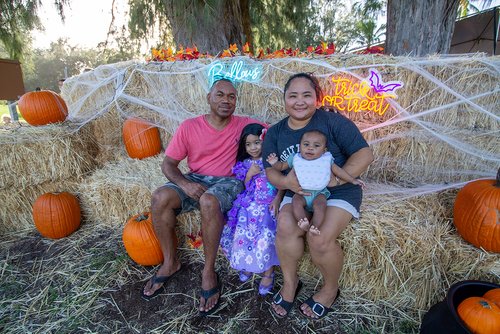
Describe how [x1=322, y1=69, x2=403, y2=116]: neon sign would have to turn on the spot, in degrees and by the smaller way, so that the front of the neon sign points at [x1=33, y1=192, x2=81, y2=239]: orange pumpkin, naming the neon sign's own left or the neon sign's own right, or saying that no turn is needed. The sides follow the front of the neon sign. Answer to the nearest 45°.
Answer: approximately 90° to the neon sign's own right

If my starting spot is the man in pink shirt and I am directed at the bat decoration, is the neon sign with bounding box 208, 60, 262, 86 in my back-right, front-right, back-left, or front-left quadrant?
front-left

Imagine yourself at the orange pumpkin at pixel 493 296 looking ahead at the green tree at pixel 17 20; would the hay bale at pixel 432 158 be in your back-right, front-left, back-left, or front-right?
front-right

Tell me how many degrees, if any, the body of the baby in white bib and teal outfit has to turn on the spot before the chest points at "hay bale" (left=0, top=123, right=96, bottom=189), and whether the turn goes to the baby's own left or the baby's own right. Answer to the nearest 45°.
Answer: approximately 90° to the baby's own right

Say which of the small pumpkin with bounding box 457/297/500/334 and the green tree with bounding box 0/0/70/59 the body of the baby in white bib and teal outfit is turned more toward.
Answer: the small pumpkin

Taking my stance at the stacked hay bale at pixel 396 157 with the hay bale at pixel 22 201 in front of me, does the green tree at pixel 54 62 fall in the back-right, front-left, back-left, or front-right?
front-right

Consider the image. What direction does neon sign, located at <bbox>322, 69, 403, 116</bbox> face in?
toward the camera

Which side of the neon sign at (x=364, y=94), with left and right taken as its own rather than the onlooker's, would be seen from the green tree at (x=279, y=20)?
back

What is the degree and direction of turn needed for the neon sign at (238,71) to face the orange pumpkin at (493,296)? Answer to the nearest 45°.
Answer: approximately 45° to its left

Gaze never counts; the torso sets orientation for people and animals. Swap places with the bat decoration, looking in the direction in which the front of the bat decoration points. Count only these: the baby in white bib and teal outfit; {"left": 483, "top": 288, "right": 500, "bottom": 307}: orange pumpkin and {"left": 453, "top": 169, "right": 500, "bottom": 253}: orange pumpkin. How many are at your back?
0

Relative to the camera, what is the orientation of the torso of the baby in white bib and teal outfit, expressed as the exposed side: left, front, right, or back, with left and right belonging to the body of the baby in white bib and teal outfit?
front

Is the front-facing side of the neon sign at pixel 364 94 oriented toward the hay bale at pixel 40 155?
no

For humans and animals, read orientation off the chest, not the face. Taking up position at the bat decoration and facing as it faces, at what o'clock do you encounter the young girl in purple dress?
The young girl in purple dress is roughly at 1 o'clock from the bat decoration.

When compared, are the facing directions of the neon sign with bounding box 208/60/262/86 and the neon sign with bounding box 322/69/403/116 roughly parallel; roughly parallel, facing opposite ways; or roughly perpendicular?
roughly parallel

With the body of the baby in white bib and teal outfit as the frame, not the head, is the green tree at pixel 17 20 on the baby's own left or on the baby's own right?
on the baby's own right

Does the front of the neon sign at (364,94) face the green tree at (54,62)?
no

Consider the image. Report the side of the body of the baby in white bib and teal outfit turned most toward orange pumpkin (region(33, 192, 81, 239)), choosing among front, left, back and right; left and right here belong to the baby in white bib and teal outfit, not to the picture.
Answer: right

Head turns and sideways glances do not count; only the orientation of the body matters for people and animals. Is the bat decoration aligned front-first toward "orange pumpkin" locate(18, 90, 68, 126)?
no

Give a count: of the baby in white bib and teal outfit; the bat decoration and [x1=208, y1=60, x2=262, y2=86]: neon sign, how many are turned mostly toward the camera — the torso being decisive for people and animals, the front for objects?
3

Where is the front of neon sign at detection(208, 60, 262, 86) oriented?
toward the camera
